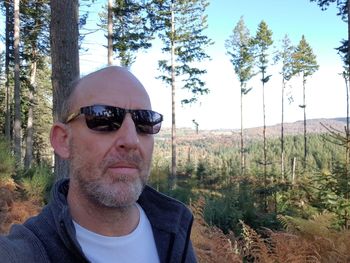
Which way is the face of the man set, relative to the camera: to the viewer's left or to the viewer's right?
to the viewer's right

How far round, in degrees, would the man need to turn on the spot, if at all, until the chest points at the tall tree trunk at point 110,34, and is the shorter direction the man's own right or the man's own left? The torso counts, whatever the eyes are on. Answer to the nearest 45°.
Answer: approximately 135° to the man's own left

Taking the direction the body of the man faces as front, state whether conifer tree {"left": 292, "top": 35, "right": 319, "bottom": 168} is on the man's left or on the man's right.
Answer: on the man's left

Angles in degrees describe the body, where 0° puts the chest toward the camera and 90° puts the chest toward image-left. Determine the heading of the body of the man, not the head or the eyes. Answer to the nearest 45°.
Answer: approximately 315°

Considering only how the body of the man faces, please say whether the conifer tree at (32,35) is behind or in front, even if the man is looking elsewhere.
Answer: behind
